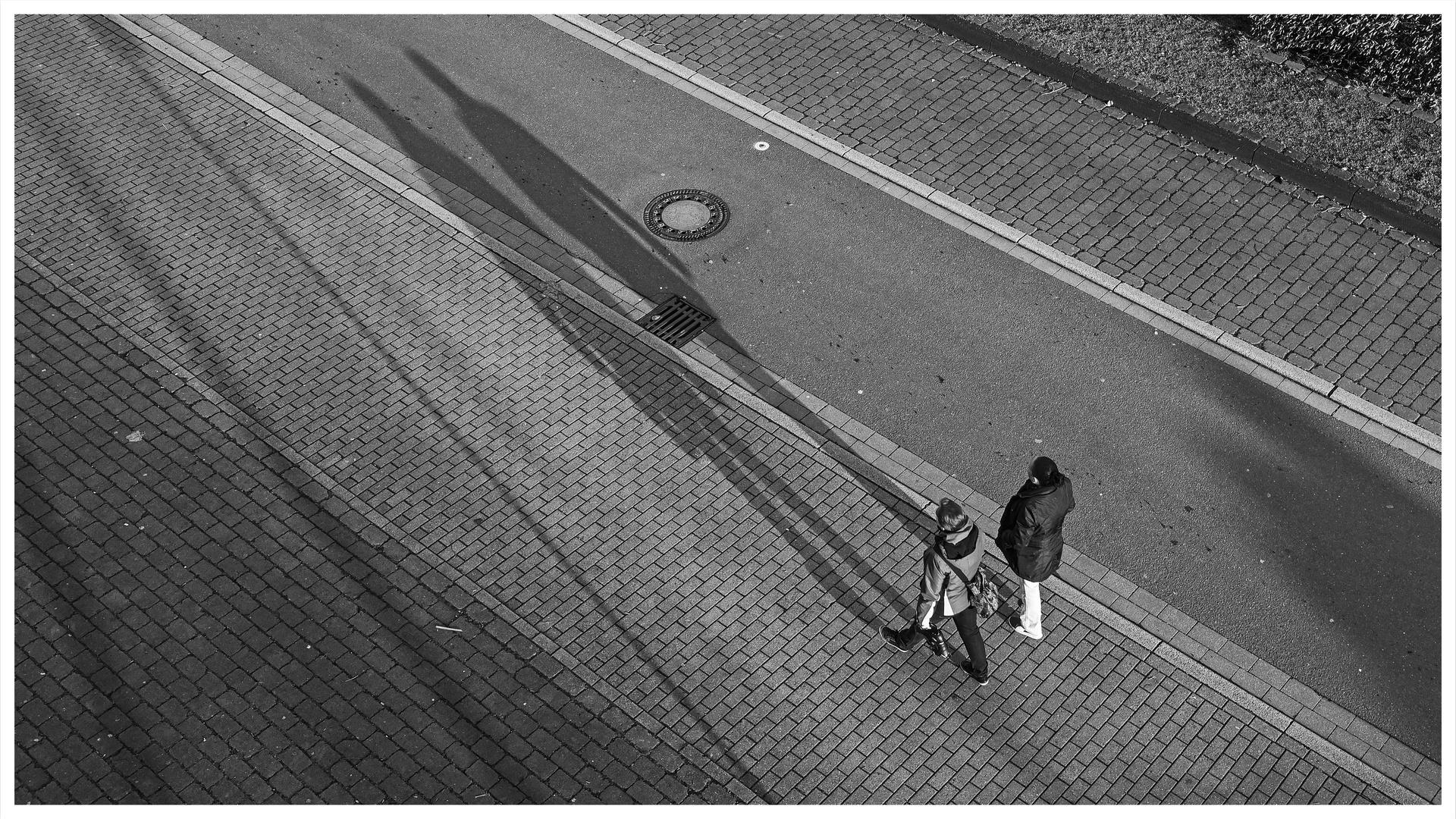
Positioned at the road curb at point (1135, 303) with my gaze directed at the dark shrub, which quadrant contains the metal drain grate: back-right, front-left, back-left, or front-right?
back-left

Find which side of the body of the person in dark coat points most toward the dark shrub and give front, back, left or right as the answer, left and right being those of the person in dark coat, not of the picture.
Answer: right

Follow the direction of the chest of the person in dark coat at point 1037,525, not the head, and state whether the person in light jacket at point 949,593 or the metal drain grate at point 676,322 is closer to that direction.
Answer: the metal drain grate

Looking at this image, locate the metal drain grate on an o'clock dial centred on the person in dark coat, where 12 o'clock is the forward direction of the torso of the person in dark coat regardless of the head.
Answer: The metal drain grate is roughly at 12 o'clock from the person in dark coat.

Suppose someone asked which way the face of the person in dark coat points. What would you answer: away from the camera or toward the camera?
away from the camera

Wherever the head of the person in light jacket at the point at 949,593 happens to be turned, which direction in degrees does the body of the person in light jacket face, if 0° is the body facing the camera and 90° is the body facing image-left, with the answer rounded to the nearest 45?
approximately 135°

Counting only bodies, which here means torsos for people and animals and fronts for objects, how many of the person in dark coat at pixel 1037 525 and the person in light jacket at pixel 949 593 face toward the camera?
0

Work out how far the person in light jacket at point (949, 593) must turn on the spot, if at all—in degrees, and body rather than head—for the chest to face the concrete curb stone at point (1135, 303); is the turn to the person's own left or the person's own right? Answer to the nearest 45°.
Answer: approximately 90° to the person's own right

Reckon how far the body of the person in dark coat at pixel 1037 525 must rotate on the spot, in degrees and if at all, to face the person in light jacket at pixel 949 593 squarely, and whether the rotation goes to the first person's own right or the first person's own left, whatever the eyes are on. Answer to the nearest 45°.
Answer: approximately 90° to the first person's own left
